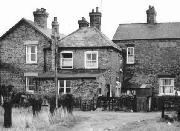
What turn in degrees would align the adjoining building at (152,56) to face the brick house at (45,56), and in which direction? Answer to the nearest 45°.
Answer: approximately 45° to its right

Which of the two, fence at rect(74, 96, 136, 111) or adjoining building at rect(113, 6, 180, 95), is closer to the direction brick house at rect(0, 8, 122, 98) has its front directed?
the fence

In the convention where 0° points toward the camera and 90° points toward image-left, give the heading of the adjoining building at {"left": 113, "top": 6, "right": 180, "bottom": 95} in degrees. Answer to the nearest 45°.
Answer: approximately 0°

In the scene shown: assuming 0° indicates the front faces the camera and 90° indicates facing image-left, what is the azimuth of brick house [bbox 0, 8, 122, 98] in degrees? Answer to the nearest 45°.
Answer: approximately 0°

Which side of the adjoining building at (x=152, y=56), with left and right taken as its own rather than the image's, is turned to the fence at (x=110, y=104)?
front

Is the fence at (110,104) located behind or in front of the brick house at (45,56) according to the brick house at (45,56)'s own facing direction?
in front

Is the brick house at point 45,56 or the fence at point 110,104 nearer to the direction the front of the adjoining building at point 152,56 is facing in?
the fence

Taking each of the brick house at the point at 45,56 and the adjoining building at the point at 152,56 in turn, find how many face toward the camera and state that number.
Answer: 2

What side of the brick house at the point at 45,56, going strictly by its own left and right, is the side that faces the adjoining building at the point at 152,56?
left
